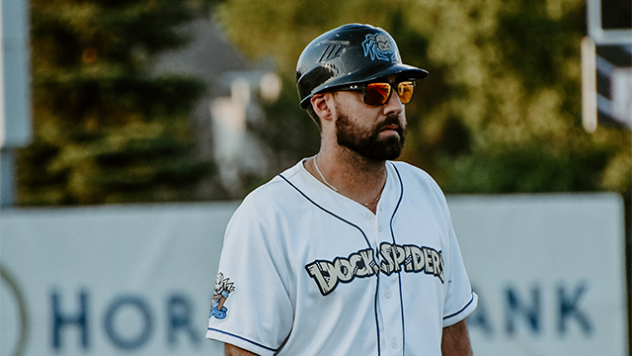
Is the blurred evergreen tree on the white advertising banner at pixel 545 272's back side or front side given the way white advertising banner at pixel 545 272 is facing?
on the back side

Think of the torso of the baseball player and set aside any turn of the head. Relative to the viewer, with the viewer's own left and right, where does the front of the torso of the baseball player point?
facing the viewer and to the right of the viewer

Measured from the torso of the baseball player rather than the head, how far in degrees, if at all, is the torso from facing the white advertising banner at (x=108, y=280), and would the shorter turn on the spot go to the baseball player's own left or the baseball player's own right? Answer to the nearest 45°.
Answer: approximately 180°

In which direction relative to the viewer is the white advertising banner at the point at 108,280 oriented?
toward the camera

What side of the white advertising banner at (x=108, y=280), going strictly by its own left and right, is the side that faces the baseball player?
front

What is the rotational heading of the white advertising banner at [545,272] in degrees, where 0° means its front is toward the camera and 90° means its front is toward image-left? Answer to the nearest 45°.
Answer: approximately 0°

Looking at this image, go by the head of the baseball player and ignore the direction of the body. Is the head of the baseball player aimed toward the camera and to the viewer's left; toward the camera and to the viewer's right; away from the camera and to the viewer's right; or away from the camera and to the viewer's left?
toward the camera and to the viewer's right
